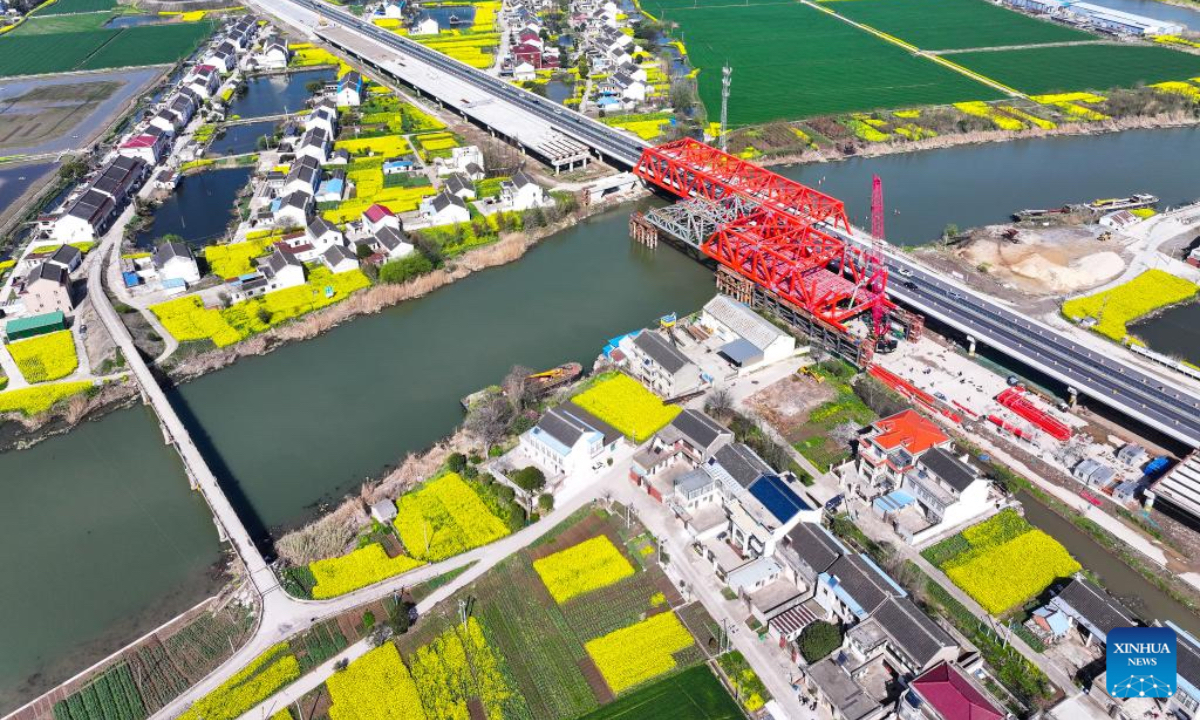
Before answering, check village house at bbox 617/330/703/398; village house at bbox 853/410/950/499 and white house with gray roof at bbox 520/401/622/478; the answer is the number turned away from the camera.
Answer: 0

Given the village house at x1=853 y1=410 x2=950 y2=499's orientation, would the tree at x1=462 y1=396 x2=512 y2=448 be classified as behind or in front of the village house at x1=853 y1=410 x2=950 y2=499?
in front

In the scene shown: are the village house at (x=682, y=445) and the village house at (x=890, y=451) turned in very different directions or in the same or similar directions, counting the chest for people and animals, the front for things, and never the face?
same or similar directions

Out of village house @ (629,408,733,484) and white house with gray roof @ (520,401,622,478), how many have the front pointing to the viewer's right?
0

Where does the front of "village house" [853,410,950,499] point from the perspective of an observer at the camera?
facing the viewer and to the left of the viewer

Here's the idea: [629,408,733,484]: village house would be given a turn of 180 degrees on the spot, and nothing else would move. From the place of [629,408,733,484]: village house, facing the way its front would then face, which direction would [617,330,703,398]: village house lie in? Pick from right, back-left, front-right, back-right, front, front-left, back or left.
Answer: front-left

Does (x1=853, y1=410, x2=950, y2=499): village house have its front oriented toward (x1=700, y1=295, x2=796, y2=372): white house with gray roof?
no

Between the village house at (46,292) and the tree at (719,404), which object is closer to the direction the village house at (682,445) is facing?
the village house

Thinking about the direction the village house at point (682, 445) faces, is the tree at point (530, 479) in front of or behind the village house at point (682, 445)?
in front

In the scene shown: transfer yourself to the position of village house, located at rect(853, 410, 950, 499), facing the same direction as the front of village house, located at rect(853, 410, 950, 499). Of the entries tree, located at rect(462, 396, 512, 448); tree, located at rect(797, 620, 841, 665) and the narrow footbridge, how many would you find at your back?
0

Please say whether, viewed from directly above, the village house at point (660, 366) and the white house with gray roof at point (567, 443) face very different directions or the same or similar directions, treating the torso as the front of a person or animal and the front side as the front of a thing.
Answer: same or similar directions

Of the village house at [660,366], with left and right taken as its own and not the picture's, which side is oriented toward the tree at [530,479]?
front

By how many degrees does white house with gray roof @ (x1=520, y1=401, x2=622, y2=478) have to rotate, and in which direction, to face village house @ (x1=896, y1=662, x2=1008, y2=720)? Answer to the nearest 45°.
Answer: approximately 90° to its left

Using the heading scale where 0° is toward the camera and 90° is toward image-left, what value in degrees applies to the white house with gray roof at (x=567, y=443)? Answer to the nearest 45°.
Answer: approximately 45°

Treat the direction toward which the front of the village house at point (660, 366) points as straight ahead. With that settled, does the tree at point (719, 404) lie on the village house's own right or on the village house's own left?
on the village house's own left

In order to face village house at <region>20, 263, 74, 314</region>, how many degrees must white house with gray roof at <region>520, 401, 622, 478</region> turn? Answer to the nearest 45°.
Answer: approximately 90° to its right

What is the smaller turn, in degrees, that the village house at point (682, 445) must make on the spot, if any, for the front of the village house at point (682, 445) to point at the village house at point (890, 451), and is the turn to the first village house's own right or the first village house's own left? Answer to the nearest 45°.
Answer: approximately 135° to the first village house's own left

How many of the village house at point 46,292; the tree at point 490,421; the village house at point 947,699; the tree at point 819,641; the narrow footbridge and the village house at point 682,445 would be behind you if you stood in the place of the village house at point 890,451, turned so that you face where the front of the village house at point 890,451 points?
0

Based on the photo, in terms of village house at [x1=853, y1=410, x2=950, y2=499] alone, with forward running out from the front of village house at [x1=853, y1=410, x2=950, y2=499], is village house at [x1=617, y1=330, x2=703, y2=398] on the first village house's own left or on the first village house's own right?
on the first village house's own right

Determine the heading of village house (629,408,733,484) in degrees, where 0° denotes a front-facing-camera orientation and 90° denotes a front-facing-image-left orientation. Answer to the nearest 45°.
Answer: approximately 45°
